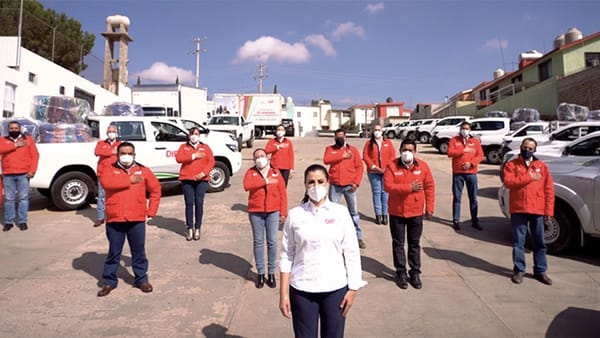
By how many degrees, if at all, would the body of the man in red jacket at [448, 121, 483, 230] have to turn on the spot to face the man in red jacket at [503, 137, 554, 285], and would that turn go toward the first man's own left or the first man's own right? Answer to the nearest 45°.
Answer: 0° — they already face them

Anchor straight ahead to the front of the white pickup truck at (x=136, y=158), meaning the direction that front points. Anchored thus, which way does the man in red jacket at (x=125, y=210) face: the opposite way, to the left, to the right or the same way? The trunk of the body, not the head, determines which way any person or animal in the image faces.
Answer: to the right

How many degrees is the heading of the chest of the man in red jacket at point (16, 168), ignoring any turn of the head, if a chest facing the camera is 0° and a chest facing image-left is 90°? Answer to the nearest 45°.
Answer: approximately 0°

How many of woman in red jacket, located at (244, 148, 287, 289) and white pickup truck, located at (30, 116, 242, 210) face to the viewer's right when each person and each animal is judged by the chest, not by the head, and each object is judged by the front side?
1

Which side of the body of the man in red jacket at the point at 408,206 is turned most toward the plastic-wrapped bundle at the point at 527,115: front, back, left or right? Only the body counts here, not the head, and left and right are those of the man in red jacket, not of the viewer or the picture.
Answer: back

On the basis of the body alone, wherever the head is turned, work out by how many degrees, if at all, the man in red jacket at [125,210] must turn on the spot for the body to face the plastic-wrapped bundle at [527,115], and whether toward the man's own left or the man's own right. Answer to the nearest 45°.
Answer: approximately 135° to the man's own left
